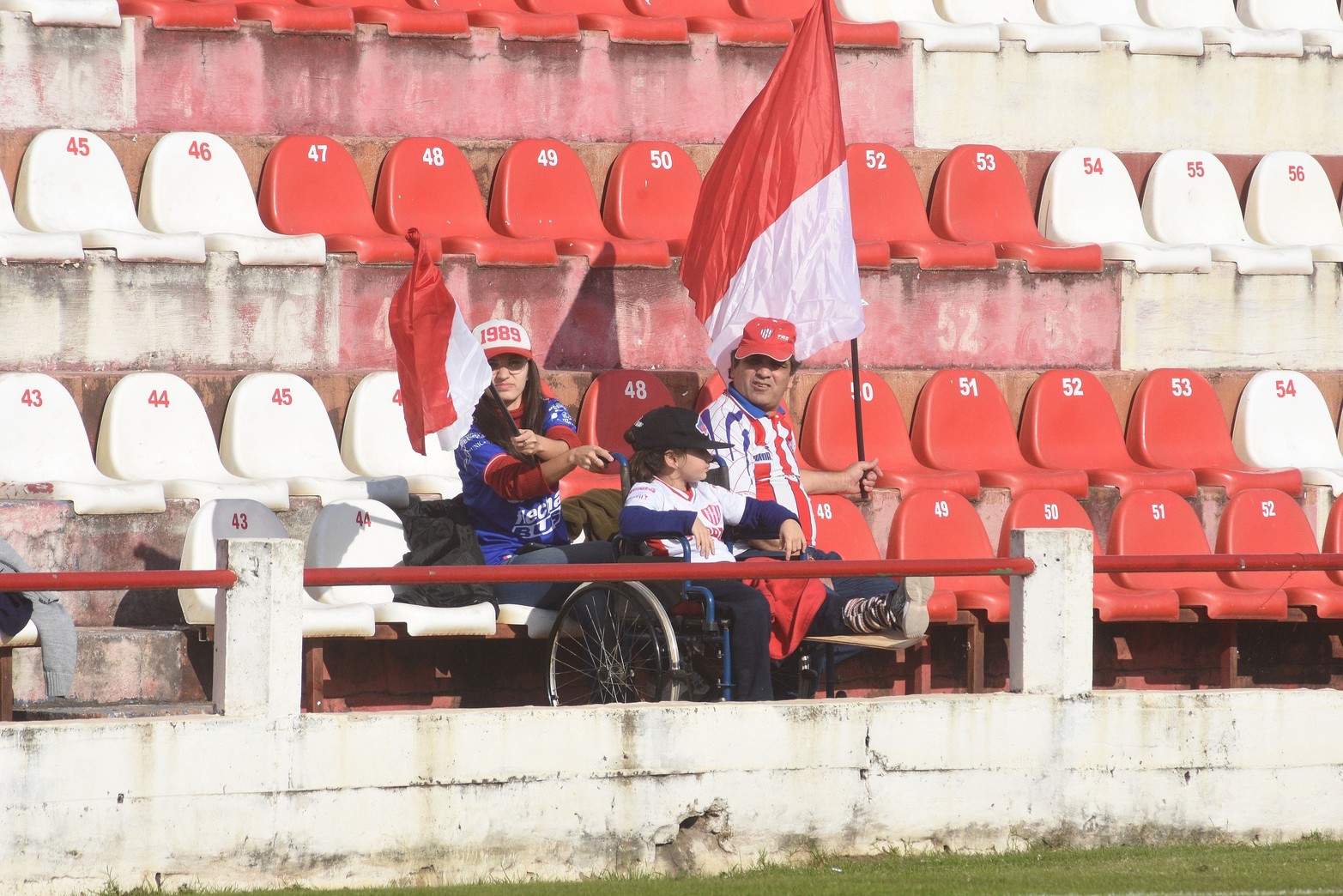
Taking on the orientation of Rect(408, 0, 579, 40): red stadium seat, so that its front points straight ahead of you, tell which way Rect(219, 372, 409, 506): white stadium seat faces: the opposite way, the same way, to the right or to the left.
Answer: the same way

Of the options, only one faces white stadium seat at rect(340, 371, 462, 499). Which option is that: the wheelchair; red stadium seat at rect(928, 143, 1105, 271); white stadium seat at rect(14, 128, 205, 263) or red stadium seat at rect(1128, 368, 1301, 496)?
white stadium seat at rect(14, 128, 205, 263)

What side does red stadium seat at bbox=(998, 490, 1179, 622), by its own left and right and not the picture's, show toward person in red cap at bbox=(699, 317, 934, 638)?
right

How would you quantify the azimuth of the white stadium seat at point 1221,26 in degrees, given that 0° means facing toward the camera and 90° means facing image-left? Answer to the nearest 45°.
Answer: approximately 315°

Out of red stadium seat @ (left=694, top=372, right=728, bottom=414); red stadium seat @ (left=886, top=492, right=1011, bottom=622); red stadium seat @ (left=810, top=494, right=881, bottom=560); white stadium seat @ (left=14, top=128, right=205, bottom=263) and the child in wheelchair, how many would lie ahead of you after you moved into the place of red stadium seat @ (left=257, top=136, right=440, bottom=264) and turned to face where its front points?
4

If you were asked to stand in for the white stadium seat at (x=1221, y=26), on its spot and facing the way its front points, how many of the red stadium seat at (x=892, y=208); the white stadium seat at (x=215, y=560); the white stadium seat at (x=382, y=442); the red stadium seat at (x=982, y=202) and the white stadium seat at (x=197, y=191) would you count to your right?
5

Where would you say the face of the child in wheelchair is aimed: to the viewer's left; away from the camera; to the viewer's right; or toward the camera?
to the viewer's right

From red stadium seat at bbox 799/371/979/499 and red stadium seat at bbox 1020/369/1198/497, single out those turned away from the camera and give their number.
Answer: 0

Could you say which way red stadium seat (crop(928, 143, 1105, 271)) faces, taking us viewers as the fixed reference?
facing the viewer and to the right of the viewer

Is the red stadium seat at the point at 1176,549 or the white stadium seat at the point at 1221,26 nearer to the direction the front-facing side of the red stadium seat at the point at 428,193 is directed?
the red stadium seat

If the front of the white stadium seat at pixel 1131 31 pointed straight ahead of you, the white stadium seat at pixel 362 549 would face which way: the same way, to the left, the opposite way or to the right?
the same way

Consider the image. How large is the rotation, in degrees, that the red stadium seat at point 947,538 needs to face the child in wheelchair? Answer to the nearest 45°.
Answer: approximately 90° to its right

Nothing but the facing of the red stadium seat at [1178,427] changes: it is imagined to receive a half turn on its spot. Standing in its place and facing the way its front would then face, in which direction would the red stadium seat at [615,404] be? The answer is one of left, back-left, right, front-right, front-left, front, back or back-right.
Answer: left

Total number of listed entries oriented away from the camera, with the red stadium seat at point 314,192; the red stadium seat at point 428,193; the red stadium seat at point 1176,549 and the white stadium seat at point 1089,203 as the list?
0

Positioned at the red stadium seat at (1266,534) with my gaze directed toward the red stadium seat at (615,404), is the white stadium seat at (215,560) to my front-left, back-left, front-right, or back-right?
front-left

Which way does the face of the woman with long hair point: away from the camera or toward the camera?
toward the camera
